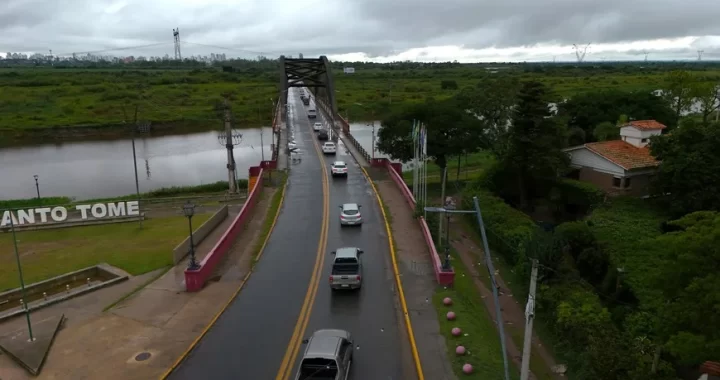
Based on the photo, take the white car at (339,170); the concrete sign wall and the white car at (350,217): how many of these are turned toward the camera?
1

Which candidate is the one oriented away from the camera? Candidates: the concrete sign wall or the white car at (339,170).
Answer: the white car

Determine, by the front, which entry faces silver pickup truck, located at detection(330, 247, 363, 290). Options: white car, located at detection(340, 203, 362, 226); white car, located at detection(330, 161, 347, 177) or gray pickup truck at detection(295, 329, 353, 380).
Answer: the gray pickup truck

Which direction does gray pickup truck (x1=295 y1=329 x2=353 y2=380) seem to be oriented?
away from the camera

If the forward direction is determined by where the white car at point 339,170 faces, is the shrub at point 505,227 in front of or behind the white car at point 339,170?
behind

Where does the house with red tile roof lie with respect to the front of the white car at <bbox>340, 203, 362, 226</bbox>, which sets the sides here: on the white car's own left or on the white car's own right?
on the white car's own right

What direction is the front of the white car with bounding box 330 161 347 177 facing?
away from the camera

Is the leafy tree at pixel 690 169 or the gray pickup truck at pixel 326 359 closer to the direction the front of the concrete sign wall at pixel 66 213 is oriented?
the gray pickup truck

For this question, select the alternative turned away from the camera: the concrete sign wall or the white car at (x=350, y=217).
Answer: the white car

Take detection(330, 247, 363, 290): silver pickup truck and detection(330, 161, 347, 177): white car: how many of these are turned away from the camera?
2

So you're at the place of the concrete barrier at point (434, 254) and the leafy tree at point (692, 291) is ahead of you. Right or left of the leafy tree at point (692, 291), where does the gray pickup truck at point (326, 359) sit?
right

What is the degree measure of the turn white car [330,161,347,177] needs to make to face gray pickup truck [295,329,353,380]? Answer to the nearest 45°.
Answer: approximately 180°

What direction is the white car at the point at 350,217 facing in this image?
away from the camera

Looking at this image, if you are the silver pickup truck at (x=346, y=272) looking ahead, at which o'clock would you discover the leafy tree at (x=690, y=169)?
The leafy tree is roughly at 2 o'clock from the silver pickup truck.

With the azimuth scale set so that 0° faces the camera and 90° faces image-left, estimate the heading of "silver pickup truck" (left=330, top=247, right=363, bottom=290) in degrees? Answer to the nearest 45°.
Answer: approximately 180°

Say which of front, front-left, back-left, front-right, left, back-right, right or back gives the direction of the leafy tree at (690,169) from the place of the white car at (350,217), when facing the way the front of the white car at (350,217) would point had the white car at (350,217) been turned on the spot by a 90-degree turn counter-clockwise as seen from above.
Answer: back

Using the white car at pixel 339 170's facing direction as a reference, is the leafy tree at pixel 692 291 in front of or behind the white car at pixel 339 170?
behind

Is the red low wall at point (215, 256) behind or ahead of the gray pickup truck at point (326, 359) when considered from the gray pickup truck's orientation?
ahead

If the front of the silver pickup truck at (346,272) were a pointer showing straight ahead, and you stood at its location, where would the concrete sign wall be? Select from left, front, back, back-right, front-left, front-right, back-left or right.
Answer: front-left
